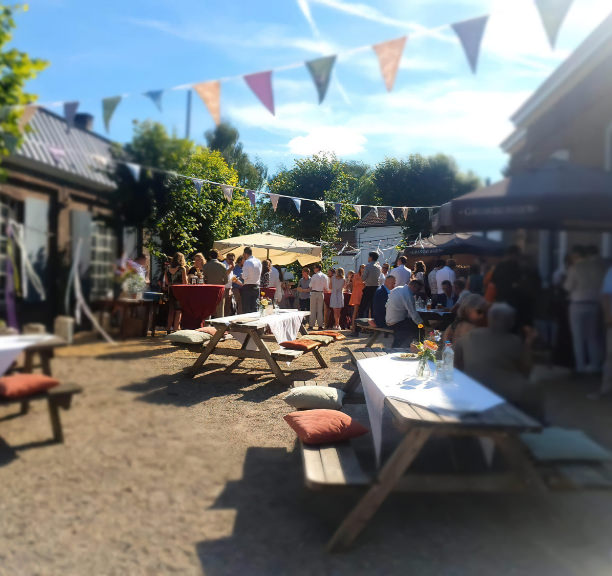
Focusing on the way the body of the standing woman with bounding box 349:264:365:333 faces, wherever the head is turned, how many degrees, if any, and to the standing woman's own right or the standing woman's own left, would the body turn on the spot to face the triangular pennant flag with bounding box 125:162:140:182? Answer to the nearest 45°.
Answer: approximately 90° to the standing woman's own right

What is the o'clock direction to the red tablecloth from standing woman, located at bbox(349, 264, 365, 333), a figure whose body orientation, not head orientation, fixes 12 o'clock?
The red tablecloth is roughly at 3 o'clock from the standing woman.

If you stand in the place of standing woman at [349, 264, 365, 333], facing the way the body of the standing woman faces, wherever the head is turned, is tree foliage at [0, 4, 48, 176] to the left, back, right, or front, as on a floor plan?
right

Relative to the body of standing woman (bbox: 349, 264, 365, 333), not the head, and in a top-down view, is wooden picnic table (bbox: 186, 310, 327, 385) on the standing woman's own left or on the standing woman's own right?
on the standing woman's own right

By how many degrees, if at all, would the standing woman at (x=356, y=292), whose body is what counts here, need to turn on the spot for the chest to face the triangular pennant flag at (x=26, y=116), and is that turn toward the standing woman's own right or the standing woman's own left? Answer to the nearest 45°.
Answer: approximately 90° to the standing woman's own right

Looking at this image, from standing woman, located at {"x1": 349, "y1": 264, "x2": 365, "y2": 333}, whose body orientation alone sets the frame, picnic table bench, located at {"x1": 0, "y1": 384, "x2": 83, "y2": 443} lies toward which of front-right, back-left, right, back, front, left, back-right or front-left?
right

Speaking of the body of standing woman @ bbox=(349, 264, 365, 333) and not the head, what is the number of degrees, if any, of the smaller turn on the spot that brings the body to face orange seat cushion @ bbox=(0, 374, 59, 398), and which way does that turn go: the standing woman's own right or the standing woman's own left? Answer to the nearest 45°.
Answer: approximately 90° to the standing woman's own right
